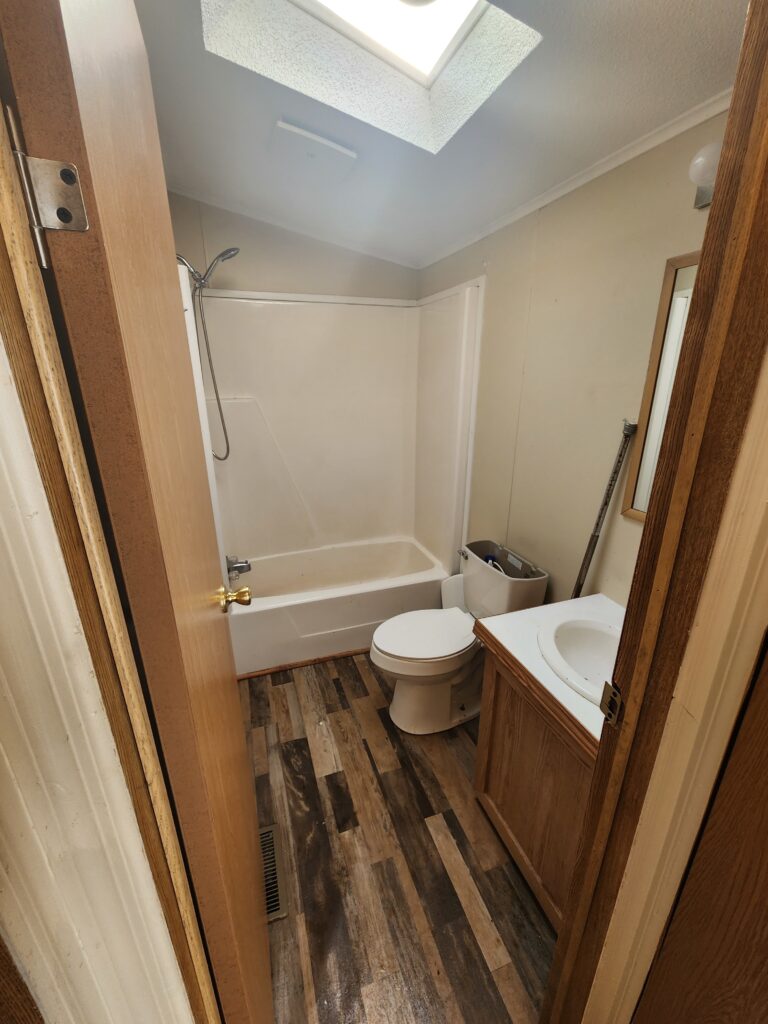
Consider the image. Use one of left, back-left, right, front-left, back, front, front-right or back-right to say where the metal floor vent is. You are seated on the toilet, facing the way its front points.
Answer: front

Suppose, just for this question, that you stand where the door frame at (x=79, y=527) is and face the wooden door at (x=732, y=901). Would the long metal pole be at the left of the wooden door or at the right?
left

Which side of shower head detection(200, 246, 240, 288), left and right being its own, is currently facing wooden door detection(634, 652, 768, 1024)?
right

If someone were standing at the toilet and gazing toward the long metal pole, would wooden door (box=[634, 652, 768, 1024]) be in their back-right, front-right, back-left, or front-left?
front-right

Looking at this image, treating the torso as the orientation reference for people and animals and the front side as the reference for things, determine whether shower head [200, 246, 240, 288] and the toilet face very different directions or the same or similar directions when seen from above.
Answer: very different directions

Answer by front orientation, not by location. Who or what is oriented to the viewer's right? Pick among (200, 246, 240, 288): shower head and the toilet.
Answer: the shower head

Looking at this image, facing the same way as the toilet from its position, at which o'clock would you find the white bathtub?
The white bathtub is roughly at 2 o'clock from the toilet.

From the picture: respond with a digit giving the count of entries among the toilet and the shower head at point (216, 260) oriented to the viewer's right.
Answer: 1

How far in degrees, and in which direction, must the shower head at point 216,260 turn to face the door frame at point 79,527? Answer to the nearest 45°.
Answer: approximately 90° to its right

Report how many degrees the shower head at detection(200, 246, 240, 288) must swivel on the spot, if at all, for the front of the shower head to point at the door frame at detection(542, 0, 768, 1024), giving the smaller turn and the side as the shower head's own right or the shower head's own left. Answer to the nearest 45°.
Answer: approximately 90° to the shower head's own right

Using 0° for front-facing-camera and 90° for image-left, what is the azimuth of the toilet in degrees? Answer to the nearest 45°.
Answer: approximately 45°

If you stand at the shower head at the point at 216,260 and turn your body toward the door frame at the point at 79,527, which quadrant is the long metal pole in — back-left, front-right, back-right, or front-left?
front-left

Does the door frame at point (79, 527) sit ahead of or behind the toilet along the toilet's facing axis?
ahead

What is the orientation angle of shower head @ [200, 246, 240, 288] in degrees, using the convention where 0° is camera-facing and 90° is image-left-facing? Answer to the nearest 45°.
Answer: approximately 270°
